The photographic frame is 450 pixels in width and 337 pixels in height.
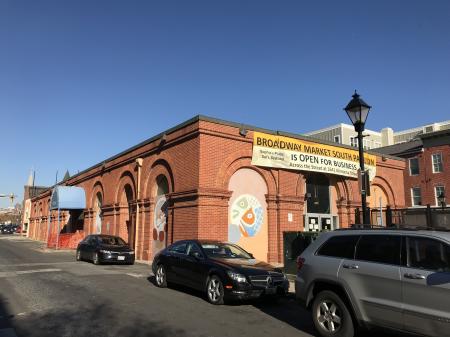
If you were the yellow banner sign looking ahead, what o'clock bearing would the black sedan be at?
The black sedan is roughly at 2 o'clock from the yellow banner sign.

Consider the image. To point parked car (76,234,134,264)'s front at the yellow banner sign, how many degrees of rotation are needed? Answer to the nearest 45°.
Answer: approximately 45° to its left

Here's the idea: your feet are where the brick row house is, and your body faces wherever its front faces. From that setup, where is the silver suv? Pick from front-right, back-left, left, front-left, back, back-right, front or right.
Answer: front-left

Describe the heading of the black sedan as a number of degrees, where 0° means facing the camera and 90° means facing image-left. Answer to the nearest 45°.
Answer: approximately 315°

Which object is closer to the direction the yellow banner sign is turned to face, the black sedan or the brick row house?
the black sedan

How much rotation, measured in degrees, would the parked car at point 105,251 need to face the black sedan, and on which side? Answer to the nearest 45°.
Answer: approximately 45° to its right

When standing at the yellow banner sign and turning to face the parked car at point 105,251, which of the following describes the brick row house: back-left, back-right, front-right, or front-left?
back-right
